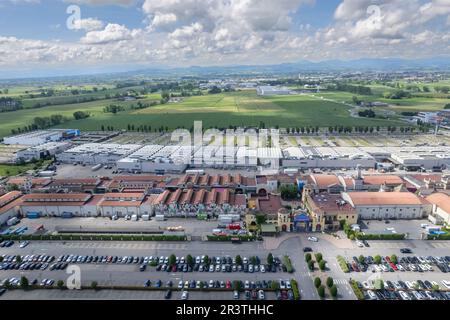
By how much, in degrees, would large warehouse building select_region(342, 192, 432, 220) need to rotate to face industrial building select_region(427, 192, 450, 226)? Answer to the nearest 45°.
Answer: approximately 90° to its left

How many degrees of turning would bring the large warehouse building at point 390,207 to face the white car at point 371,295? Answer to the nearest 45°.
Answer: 0° — it already faces it

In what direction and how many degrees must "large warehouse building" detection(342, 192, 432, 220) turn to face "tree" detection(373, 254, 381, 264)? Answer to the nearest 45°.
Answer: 0° — it already faces it

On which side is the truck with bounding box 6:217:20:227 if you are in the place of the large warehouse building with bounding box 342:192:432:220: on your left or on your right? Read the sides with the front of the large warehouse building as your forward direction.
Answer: on your right

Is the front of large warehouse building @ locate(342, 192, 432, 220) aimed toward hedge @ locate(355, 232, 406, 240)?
yes

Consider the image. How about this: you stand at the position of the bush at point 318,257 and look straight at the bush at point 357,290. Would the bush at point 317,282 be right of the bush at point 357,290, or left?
right

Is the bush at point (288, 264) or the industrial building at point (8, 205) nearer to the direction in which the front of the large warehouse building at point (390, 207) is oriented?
the bush

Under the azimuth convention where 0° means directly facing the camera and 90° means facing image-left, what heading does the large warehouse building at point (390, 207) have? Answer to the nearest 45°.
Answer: approximately 0°

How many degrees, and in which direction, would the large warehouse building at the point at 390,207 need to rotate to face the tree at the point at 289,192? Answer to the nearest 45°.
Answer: approximately 90° to its right

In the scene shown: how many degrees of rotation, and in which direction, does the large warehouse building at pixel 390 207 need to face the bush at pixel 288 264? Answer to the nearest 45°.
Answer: approximately 45° to its right
